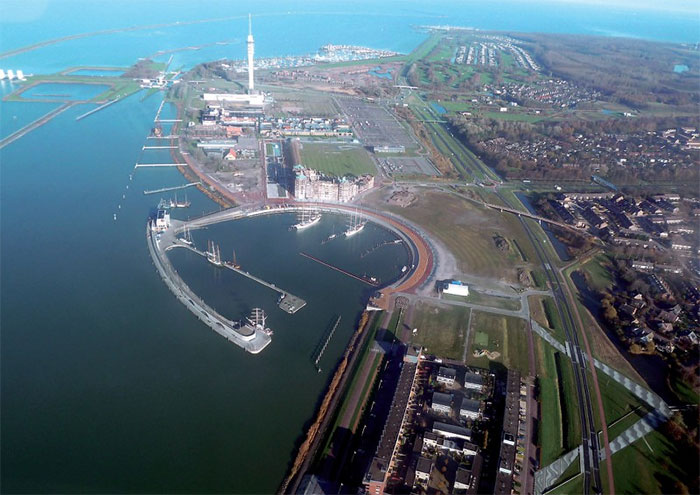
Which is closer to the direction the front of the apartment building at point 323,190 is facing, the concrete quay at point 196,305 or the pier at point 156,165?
the concrete quay

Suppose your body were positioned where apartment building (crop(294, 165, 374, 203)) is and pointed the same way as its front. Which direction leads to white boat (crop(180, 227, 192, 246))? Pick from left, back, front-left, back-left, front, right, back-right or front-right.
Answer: front-right

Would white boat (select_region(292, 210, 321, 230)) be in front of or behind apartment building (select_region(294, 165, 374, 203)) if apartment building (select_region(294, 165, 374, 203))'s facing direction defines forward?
in front

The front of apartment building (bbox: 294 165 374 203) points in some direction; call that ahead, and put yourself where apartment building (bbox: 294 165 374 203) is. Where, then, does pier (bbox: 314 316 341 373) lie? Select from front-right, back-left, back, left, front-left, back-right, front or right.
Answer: front

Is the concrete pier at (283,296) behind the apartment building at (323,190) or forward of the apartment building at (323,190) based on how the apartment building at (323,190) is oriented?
forward

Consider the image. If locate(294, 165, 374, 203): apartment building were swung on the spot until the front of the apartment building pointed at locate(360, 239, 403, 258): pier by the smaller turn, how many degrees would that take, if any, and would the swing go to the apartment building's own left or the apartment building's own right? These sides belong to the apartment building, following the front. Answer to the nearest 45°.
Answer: approximately 45° to the apartment building's own left

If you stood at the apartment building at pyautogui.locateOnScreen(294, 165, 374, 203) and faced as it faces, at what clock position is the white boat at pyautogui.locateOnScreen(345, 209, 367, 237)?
The white boat is roughly at 11 o'clock from the apartment building.

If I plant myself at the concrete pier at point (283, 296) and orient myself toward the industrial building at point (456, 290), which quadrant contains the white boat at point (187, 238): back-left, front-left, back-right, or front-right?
back-left

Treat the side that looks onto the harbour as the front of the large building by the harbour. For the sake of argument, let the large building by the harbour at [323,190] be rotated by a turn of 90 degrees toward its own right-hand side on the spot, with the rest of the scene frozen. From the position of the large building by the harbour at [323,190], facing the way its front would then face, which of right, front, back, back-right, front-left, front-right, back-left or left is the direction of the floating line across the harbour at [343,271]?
left

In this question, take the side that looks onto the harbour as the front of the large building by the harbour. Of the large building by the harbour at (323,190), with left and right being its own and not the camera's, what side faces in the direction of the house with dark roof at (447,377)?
front

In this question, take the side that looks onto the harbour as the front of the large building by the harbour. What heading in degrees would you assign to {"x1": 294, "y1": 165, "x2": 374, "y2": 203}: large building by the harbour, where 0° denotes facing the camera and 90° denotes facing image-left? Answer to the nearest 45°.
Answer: approximately 0°
